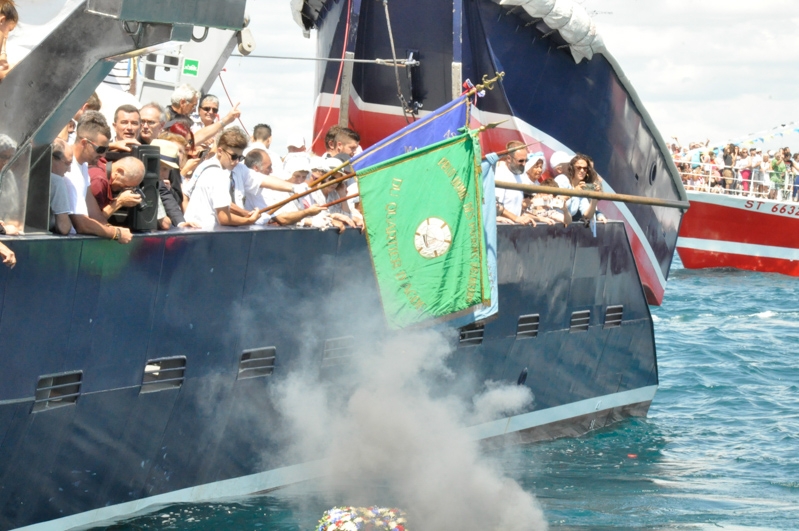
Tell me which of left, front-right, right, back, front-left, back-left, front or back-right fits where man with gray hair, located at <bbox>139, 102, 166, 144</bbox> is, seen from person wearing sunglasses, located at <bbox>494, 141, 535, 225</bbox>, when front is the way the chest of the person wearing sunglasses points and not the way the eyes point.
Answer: right

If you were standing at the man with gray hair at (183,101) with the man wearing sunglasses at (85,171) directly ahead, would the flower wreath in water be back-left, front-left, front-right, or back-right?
front-left

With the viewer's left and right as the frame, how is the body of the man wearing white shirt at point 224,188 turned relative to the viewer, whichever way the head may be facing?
facing the viewer and to the right of the viewer

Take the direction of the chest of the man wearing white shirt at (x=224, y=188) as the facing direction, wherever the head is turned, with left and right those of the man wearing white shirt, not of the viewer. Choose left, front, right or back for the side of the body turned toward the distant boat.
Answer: left

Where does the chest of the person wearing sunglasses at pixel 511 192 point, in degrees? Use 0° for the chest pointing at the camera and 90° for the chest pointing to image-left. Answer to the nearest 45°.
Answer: approximately 315°

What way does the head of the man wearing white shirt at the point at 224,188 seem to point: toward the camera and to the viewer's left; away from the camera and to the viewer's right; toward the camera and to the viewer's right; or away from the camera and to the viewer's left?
toward the camera and to the viewer's right

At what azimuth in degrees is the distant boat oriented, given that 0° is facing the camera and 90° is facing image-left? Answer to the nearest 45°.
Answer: approximately 90°

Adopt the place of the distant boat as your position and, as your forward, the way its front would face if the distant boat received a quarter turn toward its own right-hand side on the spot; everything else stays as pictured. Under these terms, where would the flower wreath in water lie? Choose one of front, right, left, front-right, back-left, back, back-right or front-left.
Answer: back

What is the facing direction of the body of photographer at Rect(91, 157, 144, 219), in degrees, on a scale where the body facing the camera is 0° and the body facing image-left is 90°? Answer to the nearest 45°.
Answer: approximately 270°

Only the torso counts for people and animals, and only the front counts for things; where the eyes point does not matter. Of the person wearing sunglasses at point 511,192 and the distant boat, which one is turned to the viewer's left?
the distant boat

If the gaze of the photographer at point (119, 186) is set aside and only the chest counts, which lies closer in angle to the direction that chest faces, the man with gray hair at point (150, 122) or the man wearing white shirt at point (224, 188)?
the man wearing white shirt

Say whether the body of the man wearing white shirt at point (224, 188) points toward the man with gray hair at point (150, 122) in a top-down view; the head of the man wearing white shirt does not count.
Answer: no

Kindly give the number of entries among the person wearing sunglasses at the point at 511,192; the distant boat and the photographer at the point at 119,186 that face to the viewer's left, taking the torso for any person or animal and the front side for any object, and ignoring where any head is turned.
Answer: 1

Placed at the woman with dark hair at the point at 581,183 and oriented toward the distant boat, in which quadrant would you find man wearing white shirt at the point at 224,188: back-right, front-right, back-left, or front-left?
back-left
